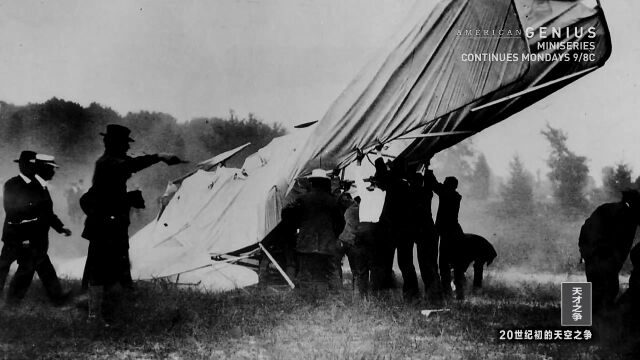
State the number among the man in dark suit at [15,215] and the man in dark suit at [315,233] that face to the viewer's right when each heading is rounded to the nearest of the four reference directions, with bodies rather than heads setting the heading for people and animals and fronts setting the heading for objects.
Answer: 1

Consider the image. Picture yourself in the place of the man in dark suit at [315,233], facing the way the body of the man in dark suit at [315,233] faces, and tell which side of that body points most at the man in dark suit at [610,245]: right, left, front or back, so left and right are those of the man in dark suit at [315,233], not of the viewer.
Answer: right

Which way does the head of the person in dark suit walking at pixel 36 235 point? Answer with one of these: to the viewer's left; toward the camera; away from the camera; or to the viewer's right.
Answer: to the viewer's right

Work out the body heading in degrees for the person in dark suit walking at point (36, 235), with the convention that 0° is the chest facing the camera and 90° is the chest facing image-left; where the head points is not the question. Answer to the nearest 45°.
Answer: approximately 270°

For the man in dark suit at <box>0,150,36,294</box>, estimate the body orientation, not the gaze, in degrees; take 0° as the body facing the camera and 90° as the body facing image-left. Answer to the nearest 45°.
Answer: approximately 270°

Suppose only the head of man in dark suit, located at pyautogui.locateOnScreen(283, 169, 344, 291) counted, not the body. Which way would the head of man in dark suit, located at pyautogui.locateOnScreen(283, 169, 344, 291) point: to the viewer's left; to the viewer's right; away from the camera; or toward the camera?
away from the camera

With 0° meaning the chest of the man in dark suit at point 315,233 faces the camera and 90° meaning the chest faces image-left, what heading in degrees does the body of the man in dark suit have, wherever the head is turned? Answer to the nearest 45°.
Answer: approximately 180°

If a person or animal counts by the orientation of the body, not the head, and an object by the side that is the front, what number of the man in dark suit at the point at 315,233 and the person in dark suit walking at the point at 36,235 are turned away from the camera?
1

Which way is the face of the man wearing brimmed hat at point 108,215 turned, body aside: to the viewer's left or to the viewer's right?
to the viewer's right

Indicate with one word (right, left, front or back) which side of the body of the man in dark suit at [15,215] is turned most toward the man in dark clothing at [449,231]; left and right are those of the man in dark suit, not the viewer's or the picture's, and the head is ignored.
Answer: front

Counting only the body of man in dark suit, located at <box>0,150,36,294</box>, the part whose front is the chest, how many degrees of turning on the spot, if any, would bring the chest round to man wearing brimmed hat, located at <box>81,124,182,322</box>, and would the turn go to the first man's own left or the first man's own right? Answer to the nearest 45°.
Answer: approximately 45° to the first man's own right
